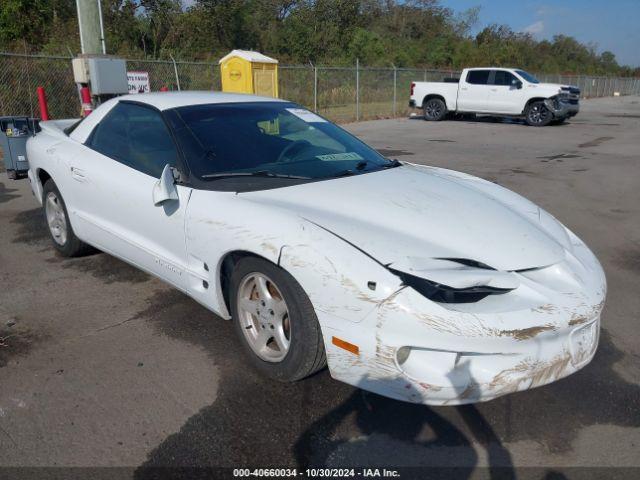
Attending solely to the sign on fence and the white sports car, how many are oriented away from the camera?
0

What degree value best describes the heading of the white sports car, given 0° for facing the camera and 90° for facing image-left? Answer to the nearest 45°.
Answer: approximately 315°

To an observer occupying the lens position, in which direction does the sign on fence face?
facing the viewer

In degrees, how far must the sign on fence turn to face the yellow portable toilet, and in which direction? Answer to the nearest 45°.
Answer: approximately 135° to its left

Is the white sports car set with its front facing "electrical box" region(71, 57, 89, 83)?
no

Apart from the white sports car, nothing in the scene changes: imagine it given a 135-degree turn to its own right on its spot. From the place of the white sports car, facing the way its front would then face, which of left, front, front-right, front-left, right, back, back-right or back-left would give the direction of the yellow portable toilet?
right

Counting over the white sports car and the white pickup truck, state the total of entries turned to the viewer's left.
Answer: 0

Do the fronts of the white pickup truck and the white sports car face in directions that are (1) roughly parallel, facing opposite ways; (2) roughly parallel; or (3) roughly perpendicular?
roughly parallel

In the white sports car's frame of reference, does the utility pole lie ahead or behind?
behind

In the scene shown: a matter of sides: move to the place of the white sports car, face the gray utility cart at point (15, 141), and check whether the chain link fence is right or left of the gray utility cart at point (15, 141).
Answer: right
